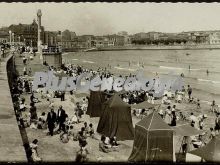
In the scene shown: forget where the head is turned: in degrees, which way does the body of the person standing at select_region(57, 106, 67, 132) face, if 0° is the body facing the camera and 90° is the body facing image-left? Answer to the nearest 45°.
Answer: approximately 45°

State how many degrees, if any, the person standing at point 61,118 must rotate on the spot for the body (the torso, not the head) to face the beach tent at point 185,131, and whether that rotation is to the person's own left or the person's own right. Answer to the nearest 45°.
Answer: approximately 90° to the person's own left

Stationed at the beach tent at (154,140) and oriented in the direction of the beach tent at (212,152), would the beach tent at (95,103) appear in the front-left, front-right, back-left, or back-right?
back-left

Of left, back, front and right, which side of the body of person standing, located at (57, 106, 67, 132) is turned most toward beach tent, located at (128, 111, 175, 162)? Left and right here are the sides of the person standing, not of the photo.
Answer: left

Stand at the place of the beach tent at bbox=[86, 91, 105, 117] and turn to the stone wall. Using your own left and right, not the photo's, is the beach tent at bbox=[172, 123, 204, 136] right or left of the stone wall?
left

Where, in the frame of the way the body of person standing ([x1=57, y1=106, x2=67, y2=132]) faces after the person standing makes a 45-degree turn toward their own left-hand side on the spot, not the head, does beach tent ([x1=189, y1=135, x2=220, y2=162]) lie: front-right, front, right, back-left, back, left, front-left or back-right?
front-left

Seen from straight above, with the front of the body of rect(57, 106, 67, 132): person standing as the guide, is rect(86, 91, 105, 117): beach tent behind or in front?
behind

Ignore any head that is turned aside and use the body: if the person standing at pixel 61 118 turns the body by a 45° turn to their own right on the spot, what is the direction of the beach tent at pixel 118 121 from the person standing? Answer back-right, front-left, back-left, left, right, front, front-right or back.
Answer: back
